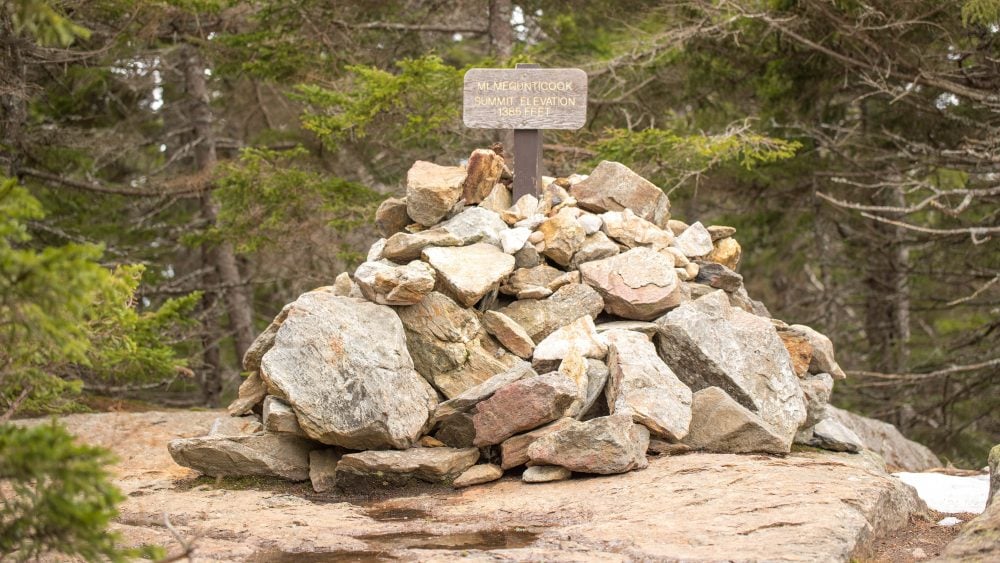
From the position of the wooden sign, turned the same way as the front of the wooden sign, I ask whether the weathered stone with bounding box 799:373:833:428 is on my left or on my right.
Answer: on my left

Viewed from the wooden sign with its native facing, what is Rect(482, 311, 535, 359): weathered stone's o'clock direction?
The weathered stone is roughly at 12 o'clock from the wooden sign.

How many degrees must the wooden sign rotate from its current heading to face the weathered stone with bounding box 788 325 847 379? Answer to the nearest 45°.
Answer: approximately 45° to its left

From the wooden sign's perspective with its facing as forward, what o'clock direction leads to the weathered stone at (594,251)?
The weathered stone is roughly at 11 o'clock from the wooden sign.

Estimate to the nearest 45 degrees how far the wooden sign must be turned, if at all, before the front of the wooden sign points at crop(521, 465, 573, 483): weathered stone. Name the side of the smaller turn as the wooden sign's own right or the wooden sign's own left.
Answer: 0° — it already faces it

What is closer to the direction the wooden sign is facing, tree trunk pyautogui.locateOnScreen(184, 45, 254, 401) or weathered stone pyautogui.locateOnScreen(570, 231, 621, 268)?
the weathered stone

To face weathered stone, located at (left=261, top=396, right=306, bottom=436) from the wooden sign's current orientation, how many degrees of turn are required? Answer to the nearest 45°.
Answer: approximately 45° to its right

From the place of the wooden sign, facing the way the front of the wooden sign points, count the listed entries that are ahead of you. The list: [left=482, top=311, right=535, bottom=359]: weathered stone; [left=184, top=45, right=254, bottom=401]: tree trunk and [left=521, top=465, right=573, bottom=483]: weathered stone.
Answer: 2

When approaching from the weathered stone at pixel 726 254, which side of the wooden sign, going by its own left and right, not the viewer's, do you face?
left

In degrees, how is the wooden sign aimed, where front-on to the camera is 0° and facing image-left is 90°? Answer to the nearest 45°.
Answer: approximately 0°

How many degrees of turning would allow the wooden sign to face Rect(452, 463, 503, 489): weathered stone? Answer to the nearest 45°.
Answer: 0° — it already faces it
